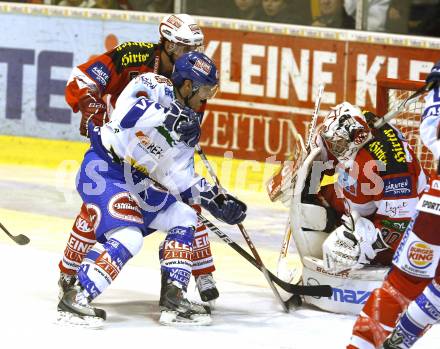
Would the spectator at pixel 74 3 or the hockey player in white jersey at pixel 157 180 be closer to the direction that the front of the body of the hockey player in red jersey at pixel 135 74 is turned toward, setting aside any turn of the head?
the hockey player in white jersey

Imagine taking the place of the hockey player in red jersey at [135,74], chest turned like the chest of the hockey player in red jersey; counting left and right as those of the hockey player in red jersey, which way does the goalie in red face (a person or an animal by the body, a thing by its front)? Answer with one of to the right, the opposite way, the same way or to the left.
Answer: to the right

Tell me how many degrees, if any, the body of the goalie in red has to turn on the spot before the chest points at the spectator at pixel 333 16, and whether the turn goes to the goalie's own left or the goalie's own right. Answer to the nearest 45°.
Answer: approximately 135° to the goalie's own right
